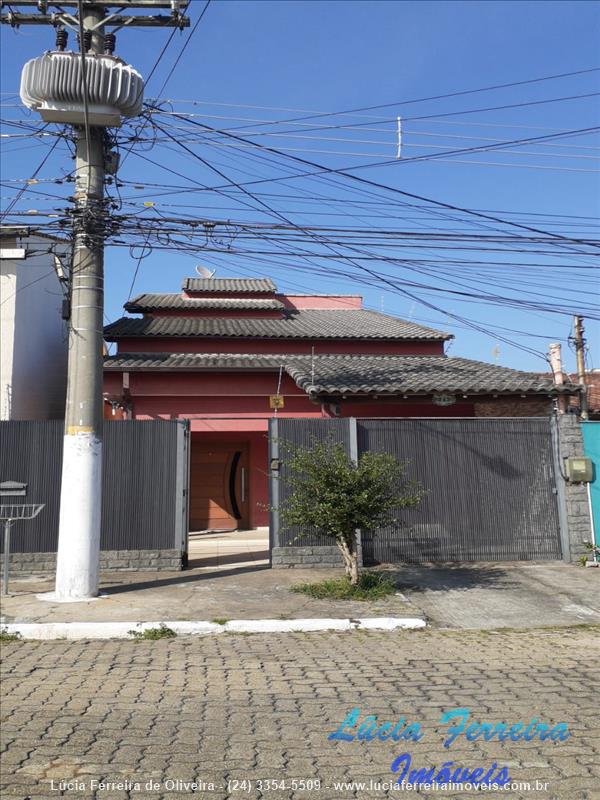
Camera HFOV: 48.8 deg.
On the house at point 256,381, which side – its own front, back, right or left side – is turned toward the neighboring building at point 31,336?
right

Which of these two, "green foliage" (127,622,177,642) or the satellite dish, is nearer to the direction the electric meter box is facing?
the green foliage

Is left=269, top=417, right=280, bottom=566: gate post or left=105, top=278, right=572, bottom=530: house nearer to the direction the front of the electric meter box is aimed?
the gate post

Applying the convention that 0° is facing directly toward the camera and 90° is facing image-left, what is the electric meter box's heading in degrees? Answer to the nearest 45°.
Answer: approximately 0°

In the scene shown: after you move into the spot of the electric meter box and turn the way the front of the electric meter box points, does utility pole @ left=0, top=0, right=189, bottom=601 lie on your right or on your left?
on your right

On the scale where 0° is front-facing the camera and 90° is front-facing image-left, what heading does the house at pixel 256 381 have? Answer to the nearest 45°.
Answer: approximately 0°

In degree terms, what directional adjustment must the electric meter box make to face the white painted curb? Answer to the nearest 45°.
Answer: approximately 45° to its right

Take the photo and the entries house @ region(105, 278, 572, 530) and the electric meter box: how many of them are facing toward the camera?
2

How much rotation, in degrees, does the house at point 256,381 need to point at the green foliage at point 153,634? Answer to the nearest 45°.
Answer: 0° — it already faces it

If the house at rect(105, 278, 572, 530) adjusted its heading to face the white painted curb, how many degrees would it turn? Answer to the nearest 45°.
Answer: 0° — it already faces it

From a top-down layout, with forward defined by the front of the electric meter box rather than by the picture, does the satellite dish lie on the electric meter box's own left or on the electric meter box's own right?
on the electric meter box's own right
